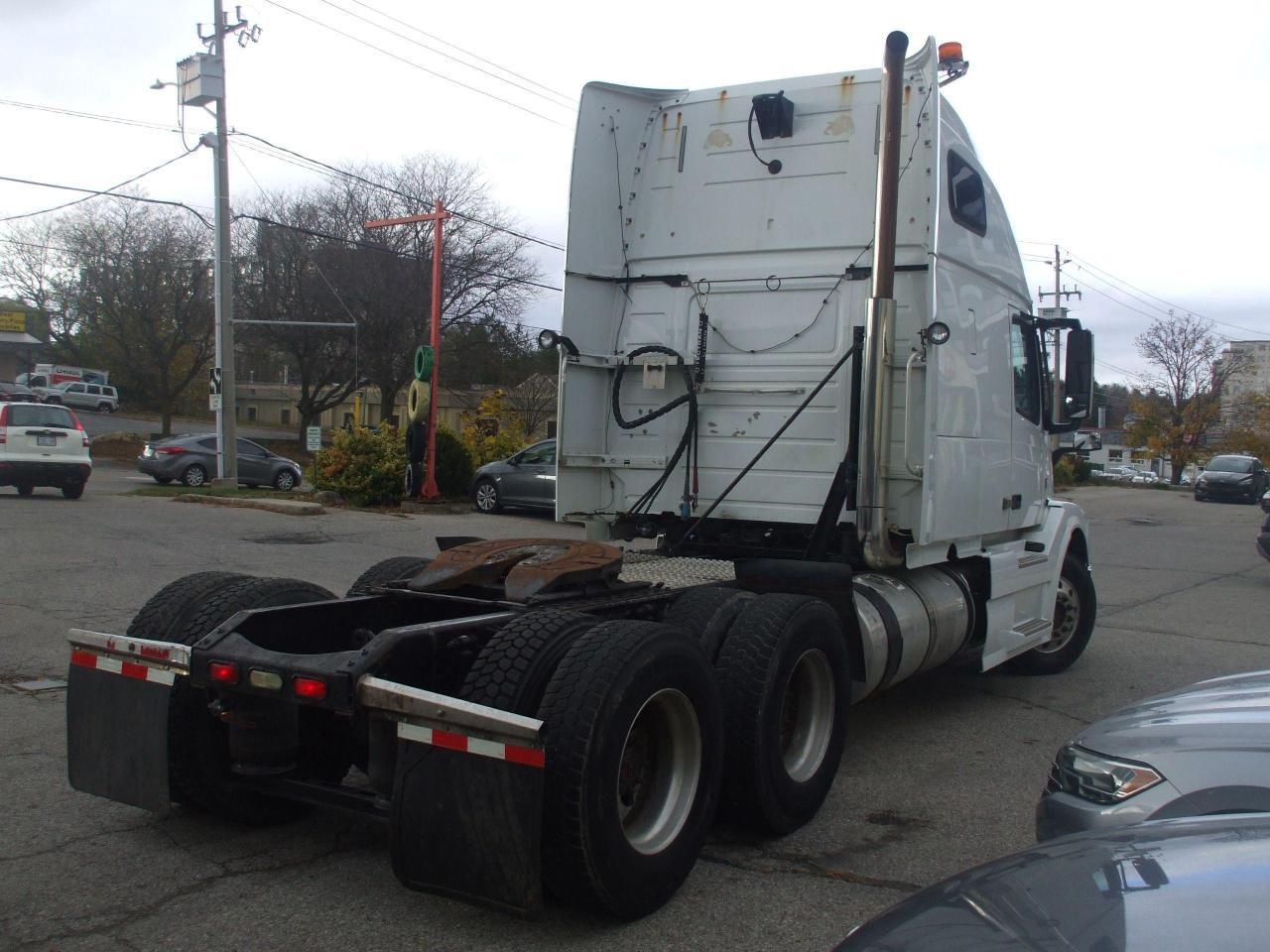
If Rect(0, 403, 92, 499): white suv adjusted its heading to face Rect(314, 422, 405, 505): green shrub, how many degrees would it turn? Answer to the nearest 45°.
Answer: approximately 90° to its right

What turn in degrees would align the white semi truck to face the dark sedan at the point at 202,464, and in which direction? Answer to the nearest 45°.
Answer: approximately 90° to its left

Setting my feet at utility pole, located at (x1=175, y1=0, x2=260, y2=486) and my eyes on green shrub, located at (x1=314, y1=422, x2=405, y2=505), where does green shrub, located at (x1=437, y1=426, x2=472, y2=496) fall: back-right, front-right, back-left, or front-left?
front-left

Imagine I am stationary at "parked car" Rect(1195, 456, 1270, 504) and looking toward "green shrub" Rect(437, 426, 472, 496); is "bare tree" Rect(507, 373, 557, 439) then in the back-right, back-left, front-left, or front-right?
front-right

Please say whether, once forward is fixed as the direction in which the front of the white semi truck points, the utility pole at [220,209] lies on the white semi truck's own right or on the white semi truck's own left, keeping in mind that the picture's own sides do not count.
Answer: on the white semi truck's own left

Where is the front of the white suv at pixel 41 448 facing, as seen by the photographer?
facing away from the viewer

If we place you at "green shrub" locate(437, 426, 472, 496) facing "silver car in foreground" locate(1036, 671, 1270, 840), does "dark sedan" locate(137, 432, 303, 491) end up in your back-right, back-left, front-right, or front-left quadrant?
back-right

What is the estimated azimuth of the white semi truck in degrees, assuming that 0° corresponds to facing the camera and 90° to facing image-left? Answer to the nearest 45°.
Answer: approximately 225°

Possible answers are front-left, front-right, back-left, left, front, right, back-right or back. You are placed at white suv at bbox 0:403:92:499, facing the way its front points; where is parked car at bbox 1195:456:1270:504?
right

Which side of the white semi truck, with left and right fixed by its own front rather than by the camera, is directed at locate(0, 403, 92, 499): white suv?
left

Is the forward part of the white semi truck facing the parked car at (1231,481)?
yes

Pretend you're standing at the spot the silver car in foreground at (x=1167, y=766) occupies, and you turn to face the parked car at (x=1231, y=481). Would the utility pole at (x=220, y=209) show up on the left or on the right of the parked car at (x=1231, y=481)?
left

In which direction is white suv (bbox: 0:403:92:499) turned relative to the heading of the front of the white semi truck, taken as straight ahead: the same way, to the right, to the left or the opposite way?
to the left

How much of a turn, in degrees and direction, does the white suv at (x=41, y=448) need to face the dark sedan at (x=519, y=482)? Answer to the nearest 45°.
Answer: approximately 90° to its right

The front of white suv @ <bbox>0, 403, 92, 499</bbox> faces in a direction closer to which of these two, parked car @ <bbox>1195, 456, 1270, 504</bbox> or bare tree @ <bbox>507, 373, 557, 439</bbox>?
the bare tree

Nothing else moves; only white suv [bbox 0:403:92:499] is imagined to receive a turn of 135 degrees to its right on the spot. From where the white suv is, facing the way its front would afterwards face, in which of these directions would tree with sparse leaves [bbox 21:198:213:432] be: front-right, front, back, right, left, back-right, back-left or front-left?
back-left

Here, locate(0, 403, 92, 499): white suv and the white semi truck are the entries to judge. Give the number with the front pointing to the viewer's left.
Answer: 0

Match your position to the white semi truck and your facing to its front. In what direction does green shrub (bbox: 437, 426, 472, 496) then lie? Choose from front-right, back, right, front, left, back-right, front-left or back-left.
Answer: front-left
